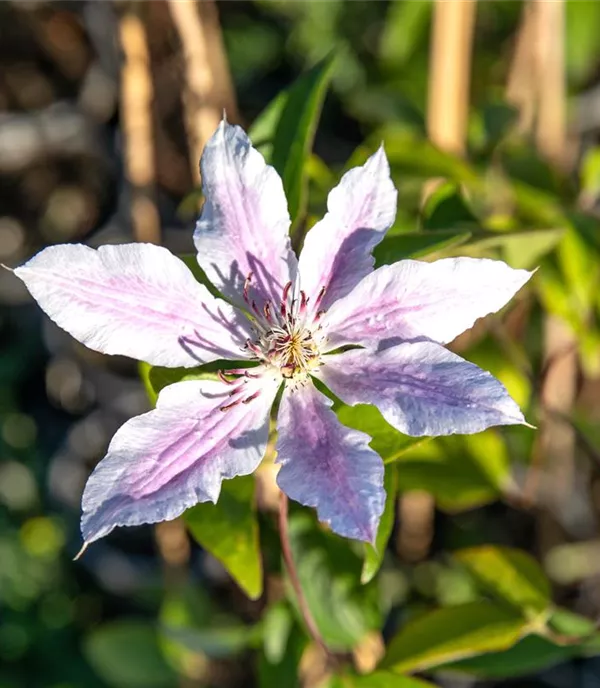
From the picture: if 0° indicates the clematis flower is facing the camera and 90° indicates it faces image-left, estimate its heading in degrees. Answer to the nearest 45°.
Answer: approximately 0°
